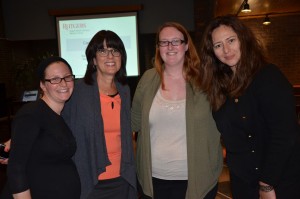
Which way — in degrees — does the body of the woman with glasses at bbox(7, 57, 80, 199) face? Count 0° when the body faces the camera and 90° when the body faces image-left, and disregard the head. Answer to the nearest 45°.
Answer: approximately 315°

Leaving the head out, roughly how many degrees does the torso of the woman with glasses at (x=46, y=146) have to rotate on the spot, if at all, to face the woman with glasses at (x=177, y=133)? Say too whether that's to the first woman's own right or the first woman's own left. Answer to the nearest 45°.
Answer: approximately 45° to the first woman's own left
